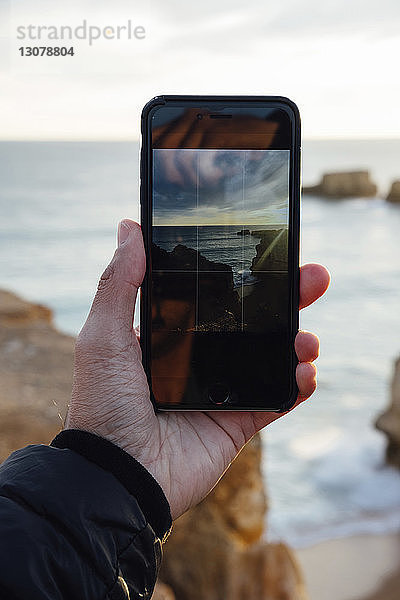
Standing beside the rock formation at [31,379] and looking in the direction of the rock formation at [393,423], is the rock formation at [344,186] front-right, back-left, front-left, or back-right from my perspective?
front-left

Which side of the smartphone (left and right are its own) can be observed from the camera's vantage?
front

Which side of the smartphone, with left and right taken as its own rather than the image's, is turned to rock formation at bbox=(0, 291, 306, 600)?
back

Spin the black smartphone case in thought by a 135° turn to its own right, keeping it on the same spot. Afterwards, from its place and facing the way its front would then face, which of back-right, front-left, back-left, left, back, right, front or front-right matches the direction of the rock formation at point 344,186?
front-right

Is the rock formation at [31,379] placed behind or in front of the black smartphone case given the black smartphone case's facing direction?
behind

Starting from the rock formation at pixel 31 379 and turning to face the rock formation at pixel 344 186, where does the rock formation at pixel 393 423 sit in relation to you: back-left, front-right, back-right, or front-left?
front-right

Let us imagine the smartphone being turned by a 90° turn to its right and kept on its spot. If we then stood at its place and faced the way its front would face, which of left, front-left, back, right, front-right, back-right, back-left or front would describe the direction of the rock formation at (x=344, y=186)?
right

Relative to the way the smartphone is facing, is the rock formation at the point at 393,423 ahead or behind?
behind

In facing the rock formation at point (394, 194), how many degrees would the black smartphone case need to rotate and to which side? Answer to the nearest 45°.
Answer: approximately 180°
